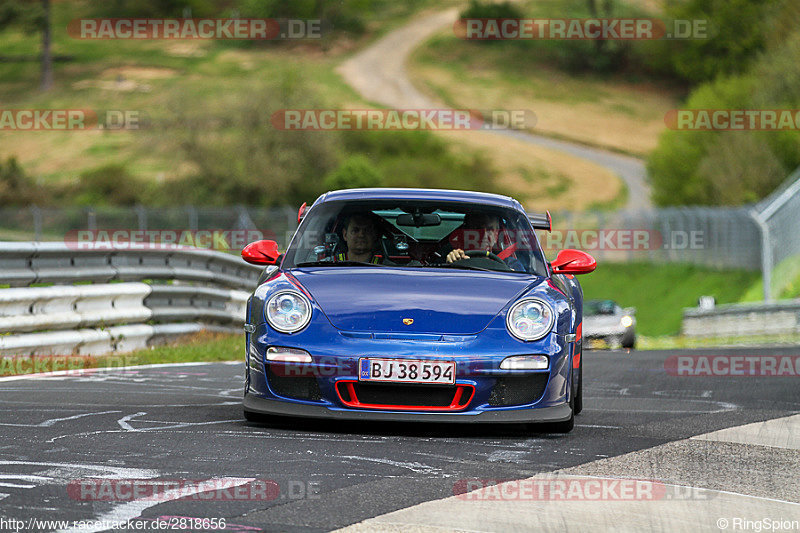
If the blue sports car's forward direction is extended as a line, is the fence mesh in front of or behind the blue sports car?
behind

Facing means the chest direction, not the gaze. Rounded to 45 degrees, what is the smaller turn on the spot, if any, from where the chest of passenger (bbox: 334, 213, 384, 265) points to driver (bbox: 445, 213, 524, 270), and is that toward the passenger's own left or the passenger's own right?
approximately 90° to the passenger's own left

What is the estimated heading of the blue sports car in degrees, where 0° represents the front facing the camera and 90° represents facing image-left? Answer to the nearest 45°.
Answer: approximately 0°

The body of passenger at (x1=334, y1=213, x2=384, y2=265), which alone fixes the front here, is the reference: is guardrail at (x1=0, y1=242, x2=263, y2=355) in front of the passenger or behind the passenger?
behind

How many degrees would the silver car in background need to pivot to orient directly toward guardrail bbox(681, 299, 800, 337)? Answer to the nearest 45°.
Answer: approximately 90° to its left

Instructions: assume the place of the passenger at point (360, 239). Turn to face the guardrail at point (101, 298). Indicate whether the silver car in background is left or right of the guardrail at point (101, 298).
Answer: right

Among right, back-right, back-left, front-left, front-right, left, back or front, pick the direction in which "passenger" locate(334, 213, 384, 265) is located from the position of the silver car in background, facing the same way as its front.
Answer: front-right

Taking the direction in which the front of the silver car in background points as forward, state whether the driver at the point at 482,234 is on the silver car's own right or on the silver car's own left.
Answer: on the silver car's own right

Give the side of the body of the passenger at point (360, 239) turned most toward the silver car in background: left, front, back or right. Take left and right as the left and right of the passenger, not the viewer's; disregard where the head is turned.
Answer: back

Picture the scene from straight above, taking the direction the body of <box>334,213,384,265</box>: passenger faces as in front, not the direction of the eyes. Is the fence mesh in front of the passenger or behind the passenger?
behind

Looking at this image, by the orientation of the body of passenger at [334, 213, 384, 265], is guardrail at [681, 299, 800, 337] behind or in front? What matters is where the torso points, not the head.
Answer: behind

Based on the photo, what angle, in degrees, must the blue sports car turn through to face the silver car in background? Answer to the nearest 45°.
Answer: approximately 180°

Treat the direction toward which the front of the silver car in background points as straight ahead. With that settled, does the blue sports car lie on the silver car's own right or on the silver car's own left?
on the silver car's own right

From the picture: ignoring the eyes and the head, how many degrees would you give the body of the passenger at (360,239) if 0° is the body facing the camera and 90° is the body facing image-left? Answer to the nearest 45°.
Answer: approximately 0°
